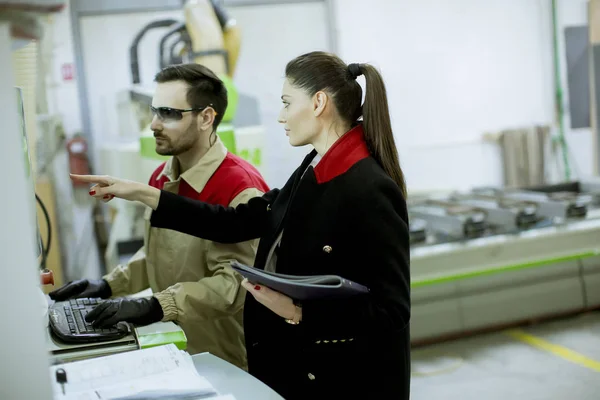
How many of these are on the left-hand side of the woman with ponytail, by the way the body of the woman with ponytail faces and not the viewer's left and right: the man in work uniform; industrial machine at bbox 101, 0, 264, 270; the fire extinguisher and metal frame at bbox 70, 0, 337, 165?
0

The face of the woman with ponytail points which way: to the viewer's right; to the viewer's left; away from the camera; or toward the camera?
to the viewer's left

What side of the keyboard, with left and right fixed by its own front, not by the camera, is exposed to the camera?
right

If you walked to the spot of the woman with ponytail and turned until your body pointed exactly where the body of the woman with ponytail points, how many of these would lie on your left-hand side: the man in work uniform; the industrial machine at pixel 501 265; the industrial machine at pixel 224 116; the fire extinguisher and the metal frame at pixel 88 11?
0

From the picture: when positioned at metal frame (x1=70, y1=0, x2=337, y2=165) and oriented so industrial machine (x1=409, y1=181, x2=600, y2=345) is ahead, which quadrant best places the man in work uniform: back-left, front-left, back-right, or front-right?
front-right

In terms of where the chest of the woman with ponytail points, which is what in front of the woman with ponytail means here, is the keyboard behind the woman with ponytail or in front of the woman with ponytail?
in front

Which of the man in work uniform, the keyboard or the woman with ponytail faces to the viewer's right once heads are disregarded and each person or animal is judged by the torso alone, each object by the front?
the keyboard

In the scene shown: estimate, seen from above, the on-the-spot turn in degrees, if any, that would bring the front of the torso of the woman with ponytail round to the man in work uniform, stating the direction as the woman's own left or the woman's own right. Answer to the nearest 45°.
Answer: approximately 45° to the woman's own right

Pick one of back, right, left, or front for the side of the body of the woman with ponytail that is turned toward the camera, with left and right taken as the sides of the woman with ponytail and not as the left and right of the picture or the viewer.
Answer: left

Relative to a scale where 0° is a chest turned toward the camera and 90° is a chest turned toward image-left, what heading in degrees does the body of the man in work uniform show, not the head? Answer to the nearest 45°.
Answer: approximately 45°

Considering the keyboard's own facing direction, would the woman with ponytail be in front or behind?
in front

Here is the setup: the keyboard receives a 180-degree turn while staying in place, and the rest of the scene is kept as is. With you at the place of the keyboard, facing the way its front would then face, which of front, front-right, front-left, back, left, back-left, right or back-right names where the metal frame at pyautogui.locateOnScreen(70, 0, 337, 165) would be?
right

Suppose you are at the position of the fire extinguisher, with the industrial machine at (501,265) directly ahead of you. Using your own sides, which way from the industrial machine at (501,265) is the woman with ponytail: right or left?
right

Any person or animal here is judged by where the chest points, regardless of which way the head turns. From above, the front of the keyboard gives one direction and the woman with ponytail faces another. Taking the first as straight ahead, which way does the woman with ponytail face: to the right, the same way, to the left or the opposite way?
the opposite way

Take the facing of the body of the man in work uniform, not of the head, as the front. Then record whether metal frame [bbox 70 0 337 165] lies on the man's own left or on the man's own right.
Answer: on the man's own right

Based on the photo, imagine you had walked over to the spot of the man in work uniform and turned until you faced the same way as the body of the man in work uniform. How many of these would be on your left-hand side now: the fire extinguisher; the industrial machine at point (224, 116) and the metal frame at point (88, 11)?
0

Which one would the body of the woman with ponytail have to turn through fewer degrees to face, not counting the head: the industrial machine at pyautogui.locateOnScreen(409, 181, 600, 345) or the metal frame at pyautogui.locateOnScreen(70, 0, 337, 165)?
the metal frame

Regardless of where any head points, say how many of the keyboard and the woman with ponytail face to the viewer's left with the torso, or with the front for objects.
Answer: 1

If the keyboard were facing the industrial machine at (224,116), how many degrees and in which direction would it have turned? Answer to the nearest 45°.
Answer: approximately 90° to its left
